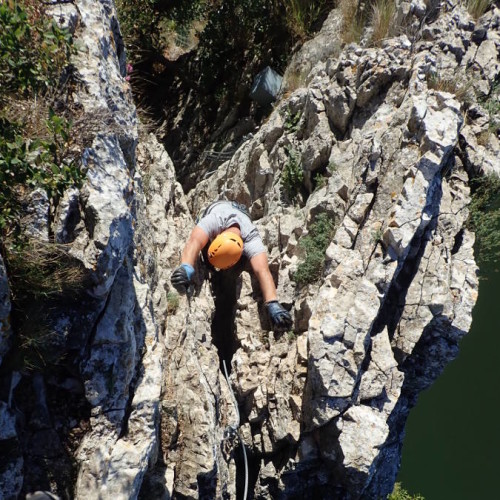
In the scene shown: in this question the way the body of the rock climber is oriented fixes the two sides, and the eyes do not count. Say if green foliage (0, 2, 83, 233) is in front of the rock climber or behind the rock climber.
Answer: in front

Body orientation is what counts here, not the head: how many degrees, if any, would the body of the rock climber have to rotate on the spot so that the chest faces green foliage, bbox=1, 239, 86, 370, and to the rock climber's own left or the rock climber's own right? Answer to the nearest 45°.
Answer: approximately 45° to the rock climber's own right

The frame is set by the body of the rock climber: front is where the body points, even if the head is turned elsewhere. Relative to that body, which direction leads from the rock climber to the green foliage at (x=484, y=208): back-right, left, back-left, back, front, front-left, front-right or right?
left
